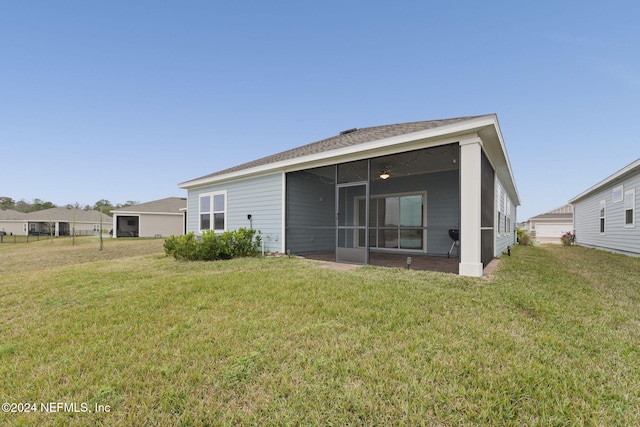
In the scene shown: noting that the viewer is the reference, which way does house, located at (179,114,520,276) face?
facing away from the viewer and to the right of the viewer

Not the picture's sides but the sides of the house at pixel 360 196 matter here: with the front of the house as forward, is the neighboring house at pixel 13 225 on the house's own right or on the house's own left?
on the house's own left

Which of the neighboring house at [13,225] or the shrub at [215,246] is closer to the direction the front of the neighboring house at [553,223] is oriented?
the shrub

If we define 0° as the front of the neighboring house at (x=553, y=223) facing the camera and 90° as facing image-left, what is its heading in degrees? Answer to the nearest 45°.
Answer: approximately 0°

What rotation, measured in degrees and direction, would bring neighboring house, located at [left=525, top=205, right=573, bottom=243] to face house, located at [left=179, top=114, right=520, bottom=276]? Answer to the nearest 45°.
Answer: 0° — it already faces it

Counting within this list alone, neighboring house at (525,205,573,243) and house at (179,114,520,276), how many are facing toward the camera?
1

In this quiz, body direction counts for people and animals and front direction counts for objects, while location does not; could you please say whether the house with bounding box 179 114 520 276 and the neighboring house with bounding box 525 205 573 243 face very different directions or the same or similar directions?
very different directions

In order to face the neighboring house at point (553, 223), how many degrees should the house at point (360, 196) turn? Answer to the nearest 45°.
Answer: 0° — it already faces it
